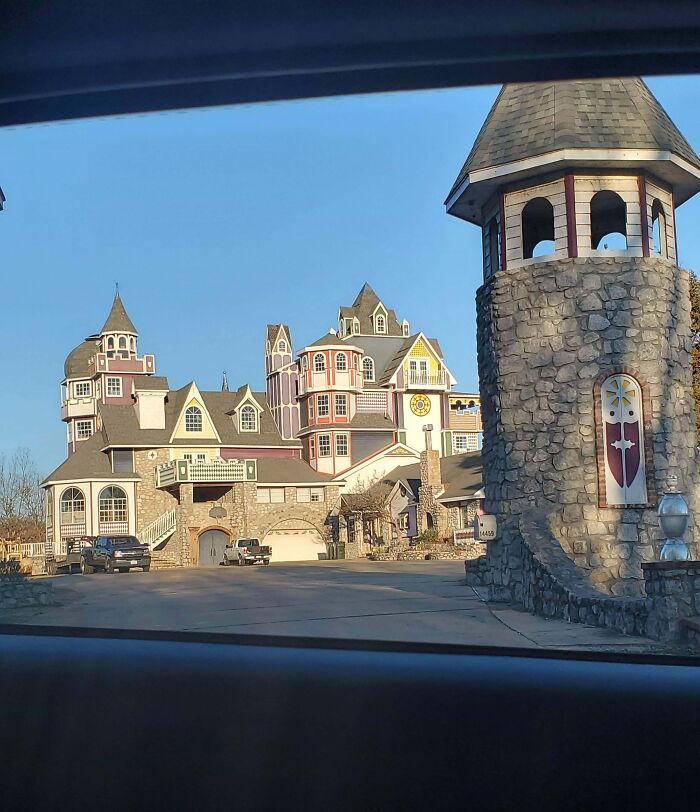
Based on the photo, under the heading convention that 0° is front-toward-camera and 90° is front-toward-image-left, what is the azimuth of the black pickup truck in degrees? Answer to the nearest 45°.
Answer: approximately 315°

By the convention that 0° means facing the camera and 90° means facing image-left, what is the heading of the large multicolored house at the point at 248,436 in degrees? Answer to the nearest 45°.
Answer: approximately 0°

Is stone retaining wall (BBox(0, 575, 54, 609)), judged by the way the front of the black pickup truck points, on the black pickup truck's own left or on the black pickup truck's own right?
on the black pickup truck's own right
